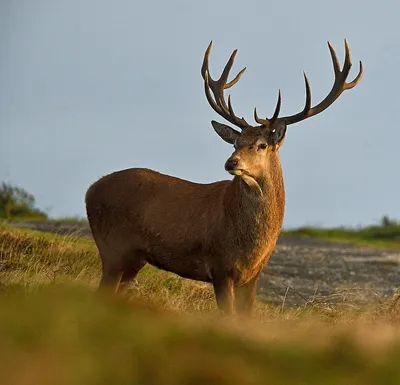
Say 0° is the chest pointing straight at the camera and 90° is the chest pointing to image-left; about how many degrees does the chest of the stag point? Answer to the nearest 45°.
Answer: approximately 315°
